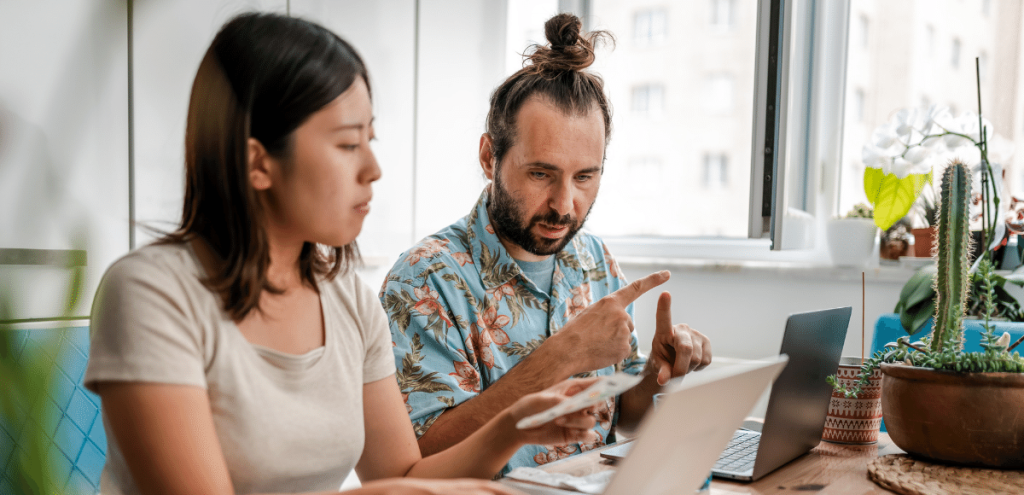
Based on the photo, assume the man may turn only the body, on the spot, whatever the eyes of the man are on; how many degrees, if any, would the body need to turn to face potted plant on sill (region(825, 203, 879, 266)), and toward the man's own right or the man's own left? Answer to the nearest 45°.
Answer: approximately 90° to the man's own left

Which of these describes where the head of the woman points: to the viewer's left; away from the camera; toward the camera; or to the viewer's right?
to the viewer's right

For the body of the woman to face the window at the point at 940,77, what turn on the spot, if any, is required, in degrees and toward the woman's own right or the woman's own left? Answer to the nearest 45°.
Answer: approximately 90° to the woman's own left

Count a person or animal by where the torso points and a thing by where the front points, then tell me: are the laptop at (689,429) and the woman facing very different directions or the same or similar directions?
very different directions

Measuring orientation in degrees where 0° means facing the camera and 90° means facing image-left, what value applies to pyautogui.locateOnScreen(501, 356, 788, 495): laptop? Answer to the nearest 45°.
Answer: approximately 135°

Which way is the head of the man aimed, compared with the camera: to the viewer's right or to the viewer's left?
to the viewer's right

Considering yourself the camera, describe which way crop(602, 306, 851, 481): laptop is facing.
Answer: facing away from the viewer and to the left of the viewer

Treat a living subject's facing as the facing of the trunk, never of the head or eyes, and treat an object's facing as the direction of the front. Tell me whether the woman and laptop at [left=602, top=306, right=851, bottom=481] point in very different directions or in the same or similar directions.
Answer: very different directions
